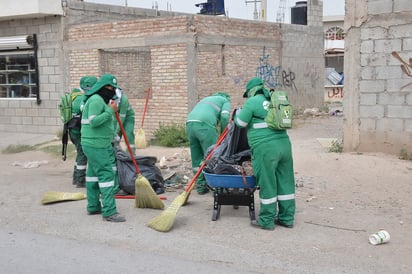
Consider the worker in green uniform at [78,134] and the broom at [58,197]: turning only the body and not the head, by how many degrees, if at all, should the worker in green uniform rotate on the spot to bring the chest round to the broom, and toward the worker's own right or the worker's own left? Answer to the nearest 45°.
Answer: approximately 90° to the worker's own right

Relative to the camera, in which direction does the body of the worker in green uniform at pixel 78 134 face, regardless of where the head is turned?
to the viewer's right

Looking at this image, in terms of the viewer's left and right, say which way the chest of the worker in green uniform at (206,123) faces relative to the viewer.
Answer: facing away from the viewer and to the right of the viewer

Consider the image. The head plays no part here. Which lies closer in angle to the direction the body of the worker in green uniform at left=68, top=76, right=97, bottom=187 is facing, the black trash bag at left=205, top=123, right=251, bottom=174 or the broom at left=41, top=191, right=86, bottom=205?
the black trash bag

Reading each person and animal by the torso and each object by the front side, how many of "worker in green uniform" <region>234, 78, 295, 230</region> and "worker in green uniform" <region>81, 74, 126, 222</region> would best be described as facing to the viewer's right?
1

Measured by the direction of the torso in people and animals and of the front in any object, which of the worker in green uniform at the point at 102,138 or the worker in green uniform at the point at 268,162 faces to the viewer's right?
the worker in green uniform at the point at 102,138

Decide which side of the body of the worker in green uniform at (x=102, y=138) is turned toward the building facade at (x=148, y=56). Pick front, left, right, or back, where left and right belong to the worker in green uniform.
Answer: left

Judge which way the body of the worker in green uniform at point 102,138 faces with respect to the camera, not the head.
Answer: to the viewer's right

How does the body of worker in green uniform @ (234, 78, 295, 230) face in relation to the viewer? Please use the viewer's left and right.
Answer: facing away from the viewer and to the left of the viewer

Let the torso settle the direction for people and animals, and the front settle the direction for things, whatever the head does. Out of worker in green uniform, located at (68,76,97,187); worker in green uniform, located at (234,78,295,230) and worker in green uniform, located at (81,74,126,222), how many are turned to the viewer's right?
2

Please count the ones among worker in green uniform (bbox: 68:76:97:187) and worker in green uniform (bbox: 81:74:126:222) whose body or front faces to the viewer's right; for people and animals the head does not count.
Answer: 2
